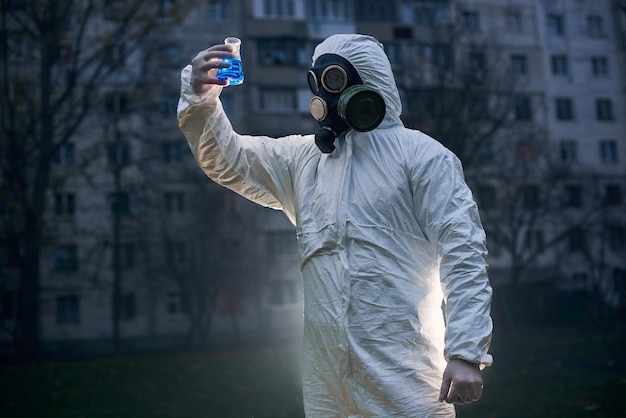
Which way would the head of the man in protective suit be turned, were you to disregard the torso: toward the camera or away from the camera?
toward the camera

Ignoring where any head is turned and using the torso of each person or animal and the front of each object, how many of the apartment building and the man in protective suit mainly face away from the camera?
0

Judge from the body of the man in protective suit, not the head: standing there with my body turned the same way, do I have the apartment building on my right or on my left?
on my right

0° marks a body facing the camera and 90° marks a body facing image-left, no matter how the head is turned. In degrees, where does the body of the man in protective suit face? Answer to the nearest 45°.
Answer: approximately 45°

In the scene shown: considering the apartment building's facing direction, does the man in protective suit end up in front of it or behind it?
in front

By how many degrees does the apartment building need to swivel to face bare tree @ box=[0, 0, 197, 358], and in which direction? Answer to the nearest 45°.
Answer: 0° — it already faces it

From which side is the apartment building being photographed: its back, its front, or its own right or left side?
front
